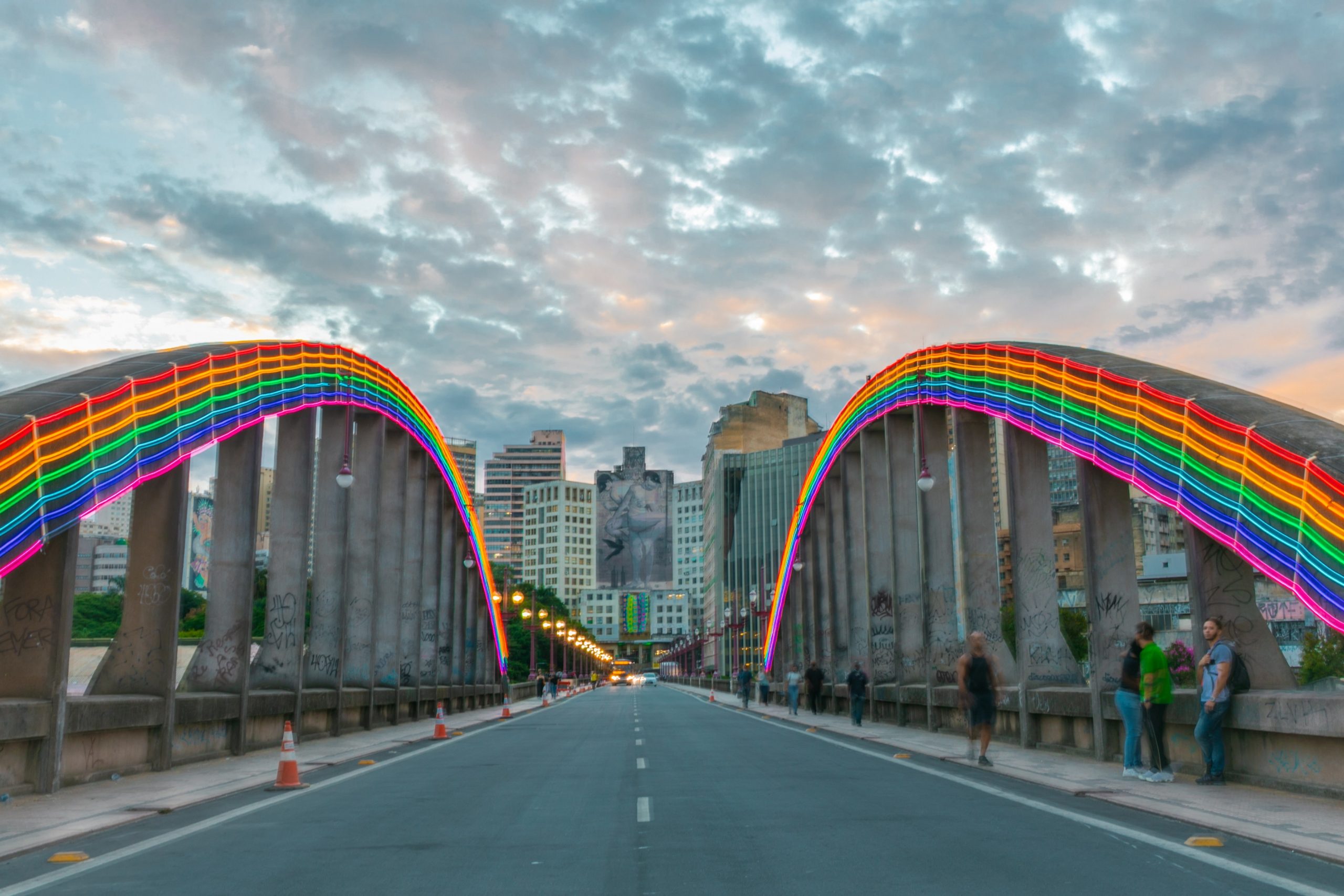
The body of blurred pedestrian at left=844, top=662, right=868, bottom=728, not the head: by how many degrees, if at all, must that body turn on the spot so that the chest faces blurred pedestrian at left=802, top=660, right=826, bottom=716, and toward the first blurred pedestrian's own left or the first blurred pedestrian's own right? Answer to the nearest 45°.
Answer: approximately 180°

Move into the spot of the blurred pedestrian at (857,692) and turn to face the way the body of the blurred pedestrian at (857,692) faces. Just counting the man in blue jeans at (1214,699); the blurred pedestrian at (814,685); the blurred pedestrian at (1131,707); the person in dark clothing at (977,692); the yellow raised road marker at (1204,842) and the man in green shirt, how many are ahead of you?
5

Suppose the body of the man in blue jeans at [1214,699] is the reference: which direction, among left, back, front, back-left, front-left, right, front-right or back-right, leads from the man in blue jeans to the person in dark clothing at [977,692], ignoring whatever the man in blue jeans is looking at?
front-right

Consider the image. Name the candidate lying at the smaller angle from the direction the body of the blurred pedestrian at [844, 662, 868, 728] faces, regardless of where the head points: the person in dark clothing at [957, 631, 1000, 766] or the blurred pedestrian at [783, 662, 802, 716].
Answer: the person in dark clothing

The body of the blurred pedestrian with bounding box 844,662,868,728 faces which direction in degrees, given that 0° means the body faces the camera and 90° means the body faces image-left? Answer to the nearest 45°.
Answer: approximately 0°

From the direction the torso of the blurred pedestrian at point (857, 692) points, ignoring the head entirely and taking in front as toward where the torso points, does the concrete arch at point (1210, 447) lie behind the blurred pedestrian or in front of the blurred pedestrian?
in front

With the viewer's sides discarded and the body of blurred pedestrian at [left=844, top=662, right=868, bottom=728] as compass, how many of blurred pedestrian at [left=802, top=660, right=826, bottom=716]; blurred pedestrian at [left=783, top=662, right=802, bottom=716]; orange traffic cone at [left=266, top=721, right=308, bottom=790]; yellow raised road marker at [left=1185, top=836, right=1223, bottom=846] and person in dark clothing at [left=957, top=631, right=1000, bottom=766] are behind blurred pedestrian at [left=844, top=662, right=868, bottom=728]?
2
